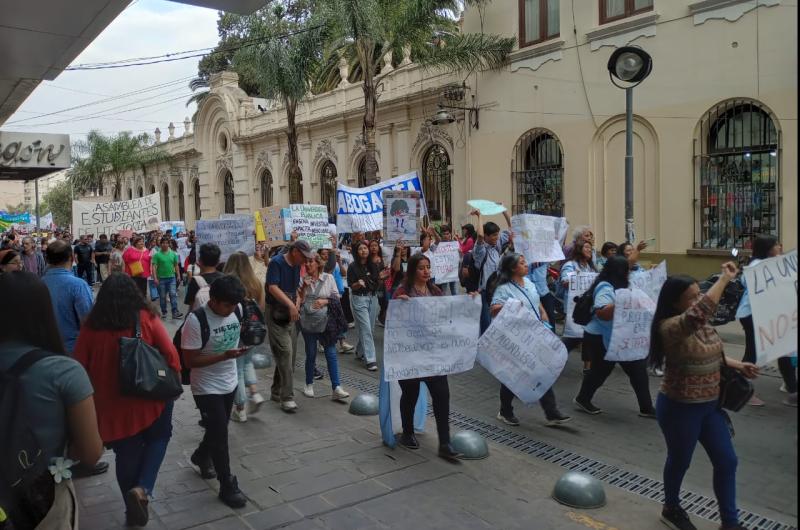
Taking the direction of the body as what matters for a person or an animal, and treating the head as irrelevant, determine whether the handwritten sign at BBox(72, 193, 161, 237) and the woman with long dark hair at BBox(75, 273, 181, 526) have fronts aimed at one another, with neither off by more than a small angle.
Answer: yes

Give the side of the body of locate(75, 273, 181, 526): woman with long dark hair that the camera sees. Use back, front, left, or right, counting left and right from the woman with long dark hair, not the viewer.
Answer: back

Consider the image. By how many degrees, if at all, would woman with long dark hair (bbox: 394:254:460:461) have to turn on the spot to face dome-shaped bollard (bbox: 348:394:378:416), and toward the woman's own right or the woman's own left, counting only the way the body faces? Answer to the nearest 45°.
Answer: approximately 180°

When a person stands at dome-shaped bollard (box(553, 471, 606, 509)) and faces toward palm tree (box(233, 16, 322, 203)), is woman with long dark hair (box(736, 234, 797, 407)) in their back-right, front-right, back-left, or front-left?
front-right

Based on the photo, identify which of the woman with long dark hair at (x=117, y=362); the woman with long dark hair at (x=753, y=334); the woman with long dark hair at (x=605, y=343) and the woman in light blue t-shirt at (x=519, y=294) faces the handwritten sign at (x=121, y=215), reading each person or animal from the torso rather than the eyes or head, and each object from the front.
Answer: the woman with long dark hair at (x=117, y=362)

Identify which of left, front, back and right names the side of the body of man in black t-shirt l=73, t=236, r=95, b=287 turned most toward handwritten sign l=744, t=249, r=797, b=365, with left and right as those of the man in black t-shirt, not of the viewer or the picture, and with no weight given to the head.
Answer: front

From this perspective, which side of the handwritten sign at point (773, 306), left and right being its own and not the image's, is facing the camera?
front

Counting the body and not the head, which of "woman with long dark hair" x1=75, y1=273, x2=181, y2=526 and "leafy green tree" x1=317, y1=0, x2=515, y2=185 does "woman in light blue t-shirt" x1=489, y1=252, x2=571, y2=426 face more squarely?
the woman with long dark hair

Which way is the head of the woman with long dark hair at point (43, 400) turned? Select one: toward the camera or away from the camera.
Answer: away from the camera

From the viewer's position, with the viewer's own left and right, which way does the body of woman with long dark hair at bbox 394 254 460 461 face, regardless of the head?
facing the viewer and to the right of the viewer

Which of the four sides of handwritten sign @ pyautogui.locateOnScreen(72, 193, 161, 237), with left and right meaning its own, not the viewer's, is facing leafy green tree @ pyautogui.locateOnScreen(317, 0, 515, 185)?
left

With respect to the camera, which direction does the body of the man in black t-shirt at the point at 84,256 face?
toward the camera

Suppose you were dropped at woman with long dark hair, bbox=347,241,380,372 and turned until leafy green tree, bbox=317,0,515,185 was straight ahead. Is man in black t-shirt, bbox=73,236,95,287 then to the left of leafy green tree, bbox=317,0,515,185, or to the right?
left
